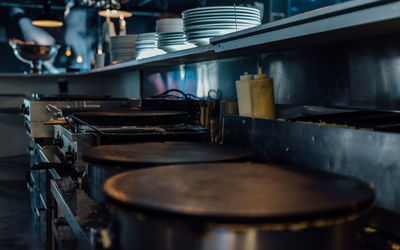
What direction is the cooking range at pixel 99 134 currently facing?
to the viewer's left
